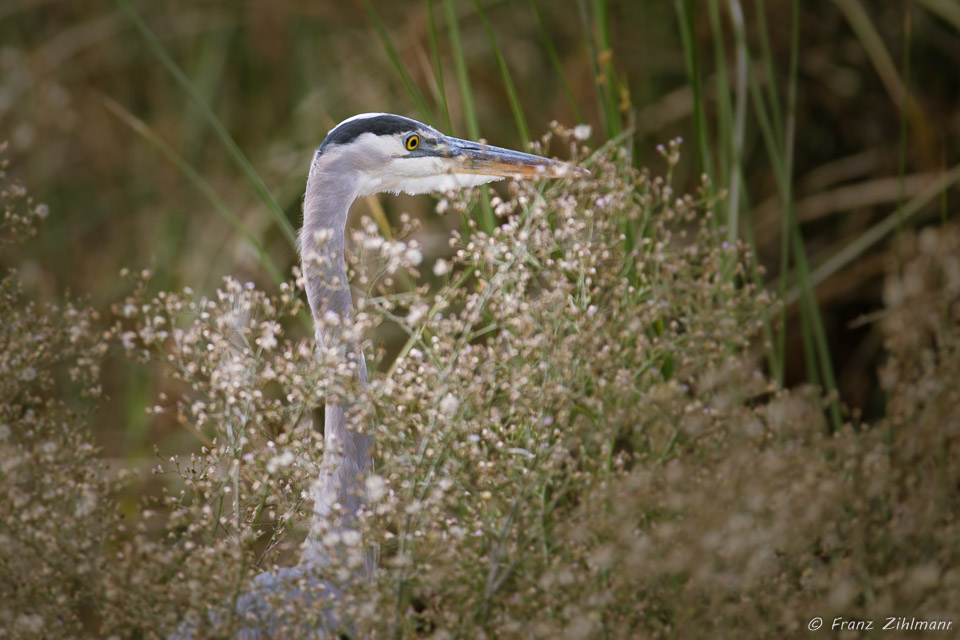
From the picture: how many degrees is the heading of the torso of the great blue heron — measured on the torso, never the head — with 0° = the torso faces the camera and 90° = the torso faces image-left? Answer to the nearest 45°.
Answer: approximately 270°
